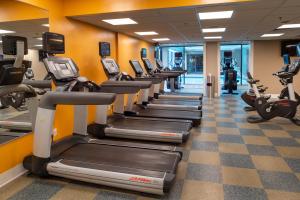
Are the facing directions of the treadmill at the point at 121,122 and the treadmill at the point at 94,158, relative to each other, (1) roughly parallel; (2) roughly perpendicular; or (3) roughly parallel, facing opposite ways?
roughly parallel

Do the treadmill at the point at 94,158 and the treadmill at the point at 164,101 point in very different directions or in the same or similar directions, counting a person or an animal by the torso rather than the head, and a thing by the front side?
same or similar directions

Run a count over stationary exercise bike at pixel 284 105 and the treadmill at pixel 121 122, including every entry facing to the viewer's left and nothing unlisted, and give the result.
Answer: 1

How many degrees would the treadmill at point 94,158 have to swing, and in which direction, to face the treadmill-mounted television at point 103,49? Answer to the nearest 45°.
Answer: approximately 90° to its right

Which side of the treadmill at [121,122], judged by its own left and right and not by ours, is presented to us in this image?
left

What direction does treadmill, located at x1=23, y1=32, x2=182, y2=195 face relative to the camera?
to the viewer's left

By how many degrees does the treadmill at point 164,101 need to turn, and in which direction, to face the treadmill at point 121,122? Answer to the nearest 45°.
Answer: approximately 90° to its left

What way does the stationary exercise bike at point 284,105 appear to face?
to the viewer's right

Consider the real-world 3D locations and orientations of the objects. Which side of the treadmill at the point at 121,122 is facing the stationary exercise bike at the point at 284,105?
back

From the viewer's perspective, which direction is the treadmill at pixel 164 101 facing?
to the viewer's left
